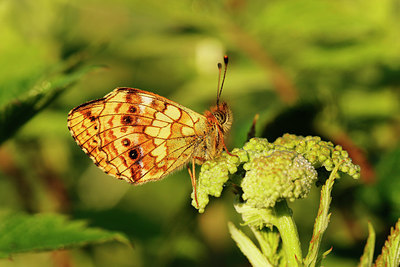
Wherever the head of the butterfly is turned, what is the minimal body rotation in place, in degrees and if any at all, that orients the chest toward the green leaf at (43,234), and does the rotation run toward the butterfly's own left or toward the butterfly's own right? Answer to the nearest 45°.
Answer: approximately 135° to the butterfly's own right

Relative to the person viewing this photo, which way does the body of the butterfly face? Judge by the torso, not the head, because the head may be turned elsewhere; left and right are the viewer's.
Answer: facing to the right of the viewer
